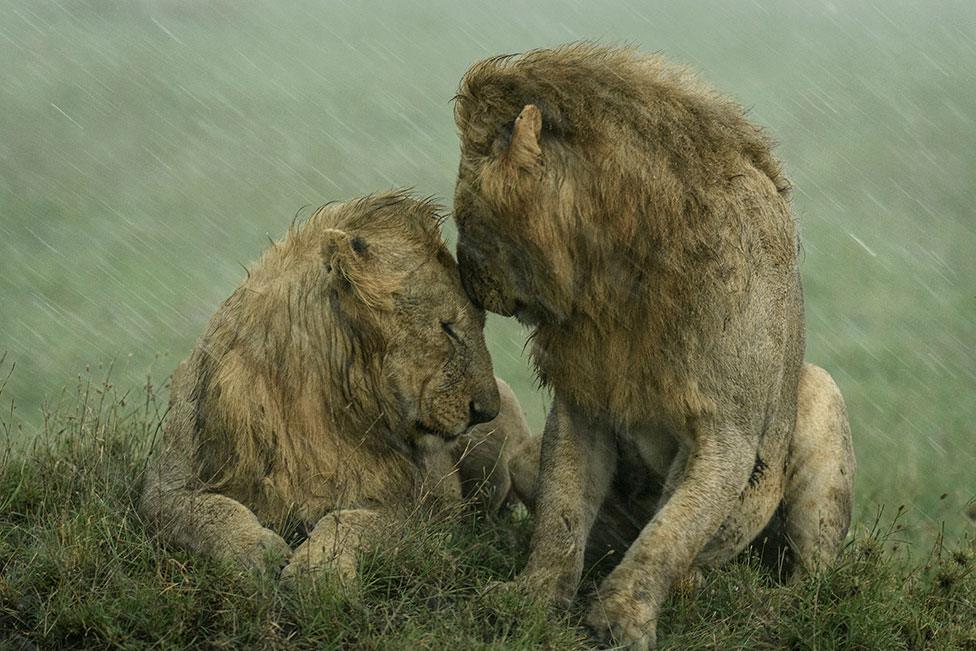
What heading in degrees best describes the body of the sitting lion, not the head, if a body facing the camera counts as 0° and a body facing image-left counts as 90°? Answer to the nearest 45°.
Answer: approximately 45°
